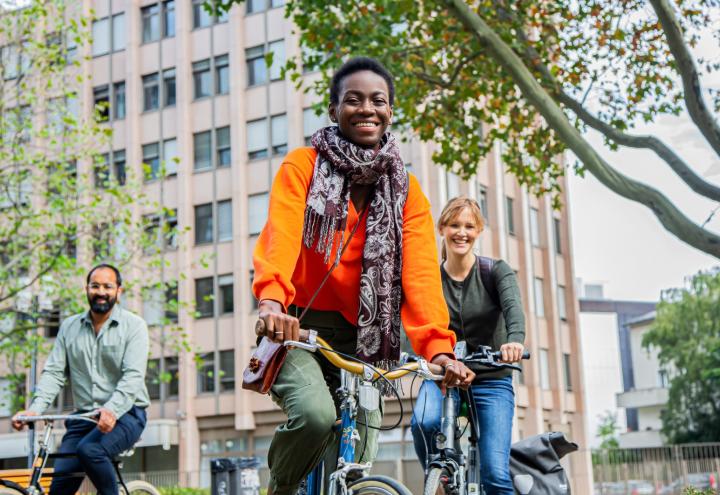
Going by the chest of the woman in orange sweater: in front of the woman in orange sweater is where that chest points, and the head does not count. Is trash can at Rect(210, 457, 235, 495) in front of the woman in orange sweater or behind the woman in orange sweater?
behind

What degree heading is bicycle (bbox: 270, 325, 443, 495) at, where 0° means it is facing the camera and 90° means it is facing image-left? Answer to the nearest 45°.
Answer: approximately 315°

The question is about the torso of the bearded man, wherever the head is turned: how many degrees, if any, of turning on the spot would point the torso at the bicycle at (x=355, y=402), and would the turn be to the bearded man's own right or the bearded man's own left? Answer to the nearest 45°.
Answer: approximately 45° to the bearded man's own left

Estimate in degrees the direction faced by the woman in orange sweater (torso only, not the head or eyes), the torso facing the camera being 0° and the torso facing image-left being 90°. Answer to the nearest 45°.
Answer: approximately 0°

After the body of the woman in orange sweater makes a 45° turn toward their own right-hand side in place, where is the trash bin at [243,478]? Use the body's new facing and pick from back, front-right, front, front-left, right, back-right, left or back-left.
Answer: back-right

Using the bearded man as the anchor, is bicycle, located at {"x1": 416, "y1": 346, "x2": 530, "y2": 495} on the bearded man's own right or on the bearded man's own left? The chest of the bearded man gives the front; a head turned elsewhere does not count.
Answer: on the bearded man's own left

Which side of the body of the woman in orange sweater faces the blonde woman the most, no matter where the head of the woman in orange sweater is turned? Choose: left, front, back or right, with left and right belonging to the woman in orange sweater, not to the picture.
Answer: back

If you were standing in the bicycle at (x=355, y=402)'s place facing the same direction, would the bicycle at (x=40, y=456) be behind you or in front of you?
behind

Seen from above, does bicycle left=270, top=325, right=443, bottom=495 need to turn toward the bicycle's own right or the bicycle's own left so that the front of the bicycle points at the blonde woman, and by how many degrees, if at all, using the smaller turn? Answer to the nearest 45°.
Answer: approximately 135° to the bicycle's own left

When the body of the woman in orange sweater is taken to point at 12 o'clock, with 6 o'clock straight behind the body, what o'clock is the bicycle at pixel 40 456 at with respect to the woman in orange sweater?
The bicycle is roughly at 5 o'clock from the woman in orange sweater.

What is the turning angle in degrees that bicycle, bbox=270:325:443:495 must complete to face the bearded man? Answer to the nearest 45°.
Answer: approximately 180°
